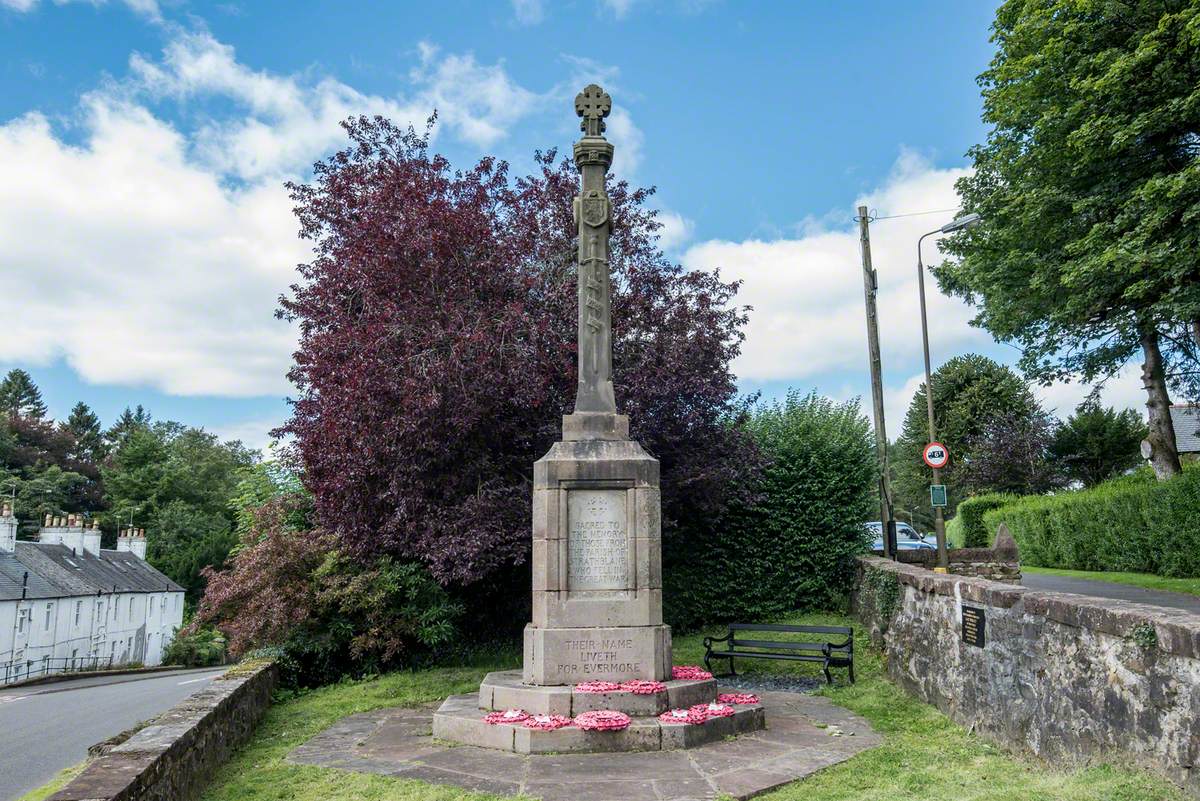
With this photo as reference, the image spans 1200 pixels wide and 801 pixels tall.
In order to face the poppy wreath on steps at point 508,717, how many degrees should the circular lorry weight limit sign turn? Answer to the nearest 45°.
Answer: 0° — it already faces it

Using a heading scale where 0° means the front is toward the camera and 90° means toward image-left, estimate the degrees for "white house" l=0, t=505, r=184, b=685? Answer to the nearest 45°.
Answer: approximately 315°

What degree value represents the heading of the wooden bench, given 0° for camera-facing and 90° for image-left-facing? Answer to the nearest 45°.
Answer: approximately 45°

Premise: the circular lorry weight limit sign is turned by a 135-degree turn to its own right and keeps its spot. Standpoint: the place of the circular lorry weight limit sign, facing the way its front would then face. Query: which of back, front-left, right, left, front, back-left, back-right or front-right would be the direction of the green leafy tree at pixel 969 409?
front-right

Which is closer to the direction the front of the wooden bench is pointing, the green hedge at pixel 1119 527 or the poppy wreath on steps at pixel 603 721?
the poppy wreath on steps

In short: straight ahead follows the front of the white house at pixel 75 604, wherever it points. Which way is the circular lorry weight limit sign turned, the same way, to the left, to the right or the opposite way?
to the right

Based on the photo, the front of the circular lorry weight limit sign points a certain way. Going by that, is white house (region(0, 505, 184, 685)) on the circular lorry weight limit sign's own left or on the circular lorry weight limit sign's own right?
on the circular lorry weight limit sign's own right

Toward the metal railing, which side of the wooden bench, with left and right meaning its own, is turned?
right

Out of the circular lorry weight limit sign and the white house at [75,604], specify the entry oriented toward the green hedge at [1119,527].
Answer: the white house
